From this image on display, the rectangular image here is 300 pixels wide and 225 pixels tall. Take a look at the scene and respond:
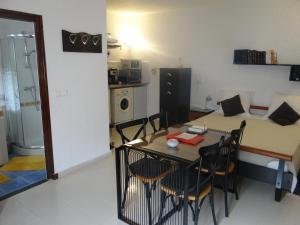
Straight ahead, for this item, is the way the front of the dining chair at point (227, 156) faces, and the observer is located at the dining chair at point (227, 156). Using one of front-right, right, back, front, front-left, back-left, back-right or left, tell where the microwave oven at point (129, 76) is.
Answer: front

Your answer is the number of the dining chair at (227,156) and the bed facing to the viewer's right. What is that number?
0

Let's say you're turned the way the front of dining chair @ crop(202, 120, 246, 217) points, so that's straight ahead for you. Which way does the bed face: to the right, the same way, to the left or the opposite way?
to the left

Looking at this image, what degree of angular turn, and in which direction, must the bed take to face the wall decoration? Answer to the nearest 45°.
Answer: approximately 45° to its right

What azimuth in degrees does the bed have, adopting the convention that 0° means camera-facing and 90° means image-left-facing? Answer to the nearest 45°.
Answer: approximately 45°

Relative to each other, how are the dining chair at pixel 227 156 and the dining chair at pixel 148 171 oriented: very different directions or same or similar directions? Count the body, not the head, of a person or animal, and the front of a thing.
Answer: very different directions

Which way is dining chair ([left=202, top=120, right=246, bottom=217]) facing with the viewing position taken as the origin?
facing away from the viewer and to the left of the viewer

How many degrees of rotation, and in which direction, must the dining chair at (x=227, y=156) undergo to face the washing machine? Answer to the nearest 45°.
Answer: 0° — it already faces it

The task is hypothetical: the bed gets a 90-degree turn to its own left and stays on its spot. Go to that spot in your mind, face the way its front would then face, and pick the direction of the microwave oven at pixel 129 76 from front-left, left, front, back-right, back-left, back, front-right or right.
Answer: back

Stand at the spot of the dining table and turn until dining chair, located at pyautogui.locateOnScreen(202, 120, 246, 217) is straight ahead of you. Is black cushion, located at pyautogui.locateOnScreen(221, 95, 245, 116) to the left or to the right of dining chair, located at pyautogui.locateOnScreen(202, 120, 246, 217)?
left

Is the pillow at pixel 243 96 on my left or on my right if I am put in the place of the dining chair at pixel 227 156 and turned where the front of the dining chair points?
on my right
